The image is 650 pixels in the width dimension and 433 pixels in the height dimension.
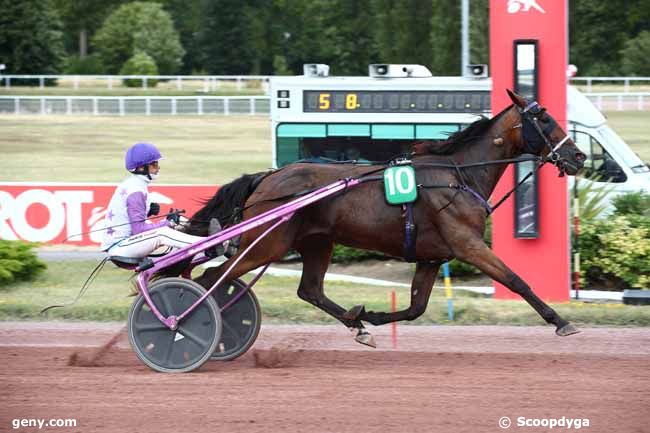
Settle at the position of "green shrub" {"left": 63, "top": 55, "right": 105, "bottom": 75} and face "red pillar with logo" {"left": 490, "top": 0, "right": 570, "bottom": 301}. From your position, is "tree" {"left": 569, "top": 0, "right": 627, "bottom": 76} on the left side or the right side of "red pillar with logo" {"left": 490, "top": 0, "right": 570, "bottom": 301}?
left

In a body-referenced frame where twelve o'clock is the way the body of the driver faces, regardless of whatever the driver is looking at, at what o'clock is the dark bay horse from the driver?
The dark bay horse is roughly at 12 o'clock from the driver.

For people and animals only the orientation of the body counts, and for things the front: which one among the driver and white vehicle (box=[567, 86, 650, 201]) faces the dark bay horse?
the driver

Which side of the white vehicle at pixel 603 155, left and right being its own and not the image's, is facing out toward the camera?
right

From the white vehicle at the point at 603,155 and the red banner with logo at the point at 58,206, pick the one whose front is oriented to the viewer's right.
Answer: the white vehicle

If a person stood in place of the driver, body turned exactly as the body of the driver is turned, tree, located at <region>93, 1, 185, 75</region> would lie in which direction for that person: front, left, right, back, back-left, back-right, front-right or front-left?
left

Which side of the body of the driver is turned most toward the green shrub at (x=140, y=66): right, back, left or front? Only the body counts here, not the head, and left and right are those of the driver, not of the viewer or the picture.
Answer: left

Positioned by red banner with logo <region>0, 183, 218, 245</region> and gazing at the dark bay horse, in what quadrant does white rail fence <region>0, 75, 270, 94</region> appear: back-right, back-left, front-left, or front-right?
back-left

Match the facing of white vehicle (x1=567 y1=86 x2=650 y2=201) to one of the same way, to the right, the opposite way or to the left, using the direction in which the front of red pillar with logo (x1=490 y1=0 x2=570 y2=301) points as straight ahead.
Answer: to the left

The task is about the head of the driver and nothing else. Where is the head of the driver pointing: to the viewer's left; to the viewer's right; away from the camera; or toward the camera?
to the viewer's right

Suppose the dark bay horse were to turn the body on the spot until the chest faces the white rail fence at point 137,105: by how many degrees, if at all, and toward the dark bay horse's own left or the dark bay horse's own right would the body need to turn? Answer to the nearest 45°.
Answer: approximately 90° to the dark bay horse's own left

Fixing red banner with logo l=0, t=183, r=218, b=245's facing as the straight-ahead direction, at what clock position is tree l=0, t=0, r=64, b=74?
The tree is roughly at 6 o'clock from the red banner with logo.
